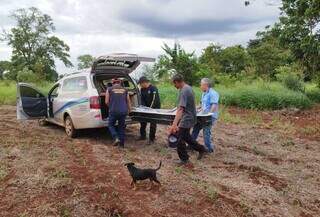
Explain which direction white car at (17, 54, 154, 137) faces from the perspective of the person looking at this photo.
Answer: facing away from the viewer and to the left of the viewer

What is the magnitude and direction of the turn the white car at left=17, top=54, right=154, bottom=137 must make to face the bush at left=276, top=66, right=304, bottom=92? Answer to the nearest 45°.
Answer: approximately 90° to its right

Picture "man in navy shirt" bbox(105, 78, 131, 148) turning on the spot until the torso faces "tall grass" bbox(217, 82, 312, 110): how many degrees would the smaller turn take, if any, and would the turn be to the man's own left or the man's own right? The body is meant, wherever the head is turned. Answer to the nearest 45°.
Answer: approximately 45° to the man's own right

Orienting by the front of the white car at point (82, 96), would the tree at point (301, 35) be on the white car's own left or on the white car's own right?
on the white car's own right

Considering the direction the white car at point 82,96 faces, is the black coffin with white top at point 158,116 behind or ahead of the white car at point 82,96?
behind

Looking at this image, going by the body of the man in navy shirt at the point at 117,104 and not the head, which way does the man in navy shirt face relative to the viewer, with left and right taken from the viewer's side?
facing away from the viewer

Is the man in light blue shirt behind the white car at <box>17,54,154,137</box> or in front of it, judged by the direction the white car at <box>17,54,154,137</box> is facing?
behind
